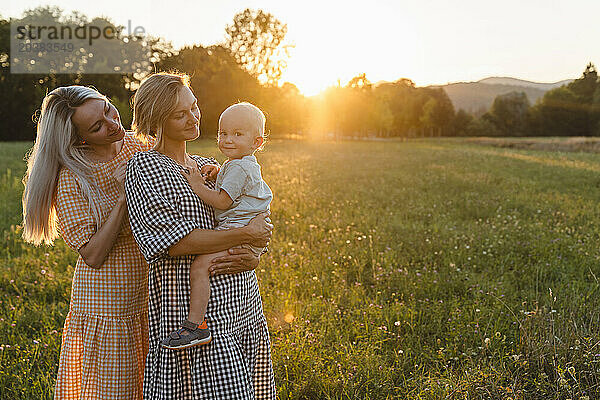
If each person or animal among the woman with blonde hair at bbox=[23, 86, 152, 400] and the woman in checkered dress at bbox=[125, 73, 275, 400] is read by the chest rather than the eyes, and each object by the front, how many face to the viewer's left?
0

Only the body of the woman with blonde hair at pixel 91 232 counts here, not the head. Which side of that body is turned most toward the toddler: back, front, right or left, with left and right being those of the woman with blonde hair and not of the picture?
front

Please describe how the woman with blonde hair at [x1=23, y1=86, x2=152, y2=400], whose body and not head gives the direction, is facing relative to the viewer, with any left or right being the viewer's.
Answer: facing the viewer and to the right of the viewer

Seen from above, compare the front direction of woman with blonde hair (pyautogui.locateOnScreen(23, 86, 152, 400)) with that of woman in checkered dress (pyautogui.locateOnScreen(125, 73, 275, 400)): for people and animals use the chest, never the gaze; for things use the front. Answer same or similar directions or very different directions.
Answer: same or similar directions

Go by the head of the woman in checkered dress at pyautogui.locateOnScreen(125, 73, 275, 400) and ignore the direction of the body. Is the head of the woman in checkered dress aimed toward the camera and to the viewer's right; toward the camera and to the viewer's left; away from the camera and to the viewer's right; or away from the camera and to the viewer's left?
toward the camera and to the viewer's right
